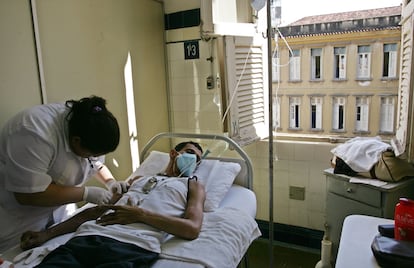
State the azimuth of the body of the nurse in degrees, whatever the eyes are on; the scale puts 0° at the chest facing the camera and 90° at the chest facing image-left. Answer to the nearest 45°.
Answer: approximately 270°

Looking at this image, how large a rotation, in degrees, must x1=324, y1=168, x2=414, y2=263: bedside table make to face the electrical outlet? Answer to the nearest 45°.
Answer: approximately 90° to its right

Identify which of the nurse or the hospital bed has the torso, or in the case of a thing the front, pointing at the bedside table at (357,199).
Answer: the nurse

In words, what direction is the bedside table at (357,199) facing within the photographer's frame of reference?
facing the viewer and to the left of the viewer

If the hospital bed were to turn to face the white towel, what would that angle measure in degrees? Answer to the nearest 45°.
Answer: approximately 135° to its left

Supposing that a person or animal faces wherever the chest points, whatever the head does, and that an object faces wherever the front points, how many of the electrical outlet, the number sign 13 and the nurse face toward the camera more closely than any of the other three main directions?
2

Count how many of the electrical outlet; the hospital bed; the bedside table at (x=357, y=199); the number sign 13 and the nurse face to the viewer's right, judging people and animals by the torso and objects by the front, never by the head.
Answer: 1

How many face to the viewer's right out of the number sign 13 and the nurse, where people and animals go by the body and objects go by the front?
1

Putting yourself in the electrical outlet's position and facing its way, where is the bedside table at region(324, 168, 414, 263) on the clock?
The bedside table is roughly at 11 o'clock from the electrical outlet.

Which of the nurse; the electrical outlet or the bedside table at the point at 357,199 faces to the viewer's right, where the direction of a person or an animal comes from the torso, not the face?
the nurse

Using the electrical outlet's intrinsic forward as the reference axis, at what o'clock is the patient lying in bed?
The patient lying in bed is roughly at 1 o'clock from the electrical outlet.

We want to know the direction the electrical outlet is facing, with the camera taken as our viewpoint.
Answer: facing the viewer

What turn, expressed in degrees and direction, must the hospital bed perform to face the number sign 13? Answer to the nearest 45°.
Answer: approximately 135° to its right
